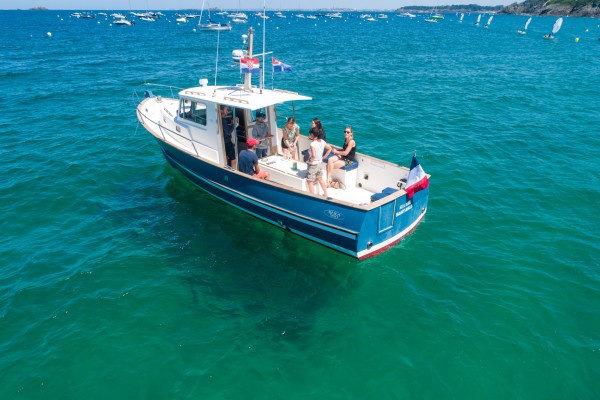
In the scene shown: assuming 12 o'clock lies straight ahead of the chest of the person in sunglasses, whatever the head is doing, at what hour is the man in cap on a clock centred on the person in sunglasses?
The man in cap is roughly at 1 o'clock from the person in sunglasses.

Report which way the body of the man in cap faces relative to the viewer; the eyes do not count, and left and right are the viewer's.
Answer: facing away from the viewer and to the right of the viewer

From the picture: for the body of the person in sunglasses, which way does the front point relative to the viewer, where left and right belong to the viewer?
facing the viewer and to the left of the viewer

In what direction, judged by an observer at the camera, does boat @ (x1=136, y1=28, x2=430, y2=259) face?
facing away from the viewer and to the left of the viewer

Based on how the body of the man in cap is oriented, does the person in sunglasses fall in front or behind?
in front
